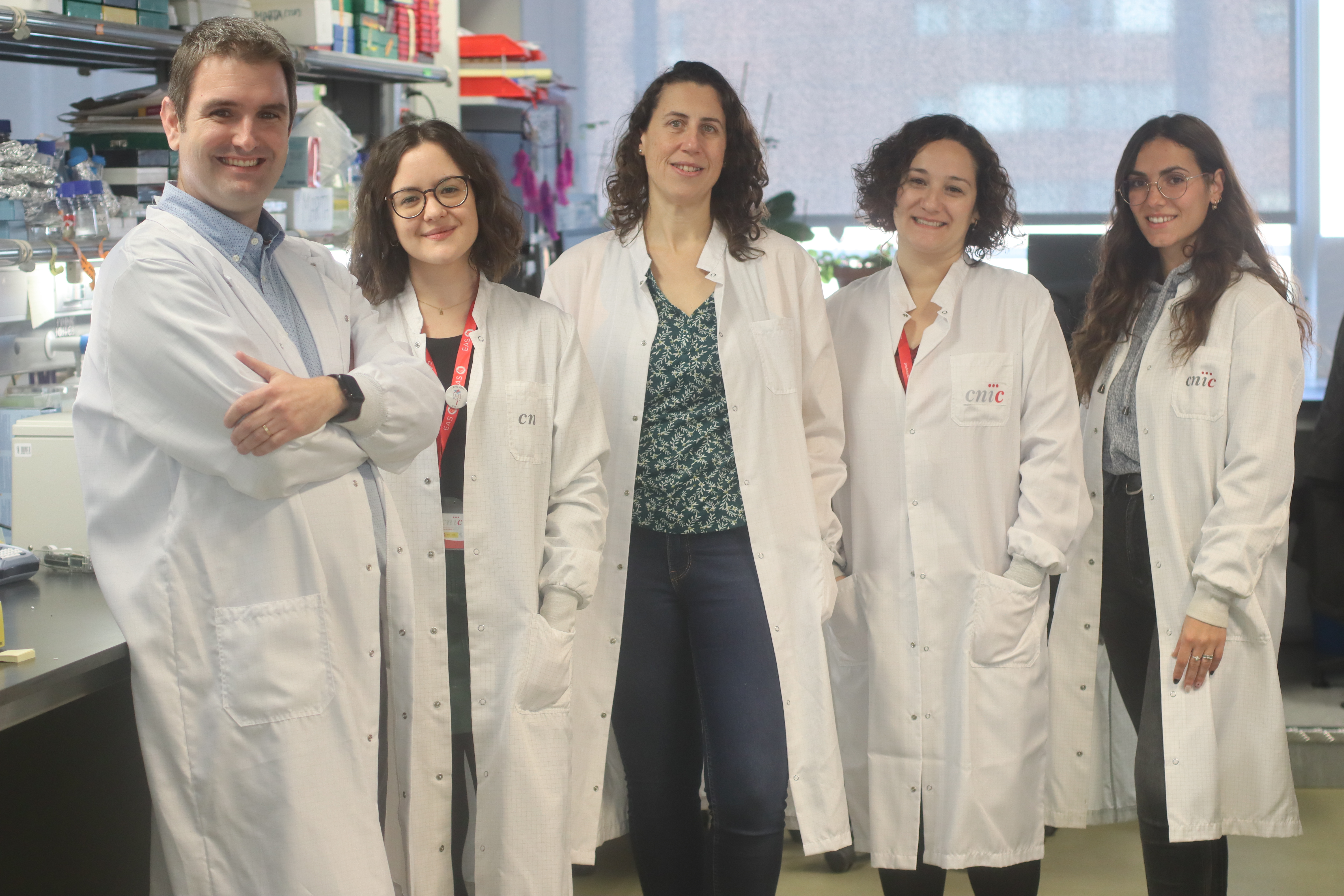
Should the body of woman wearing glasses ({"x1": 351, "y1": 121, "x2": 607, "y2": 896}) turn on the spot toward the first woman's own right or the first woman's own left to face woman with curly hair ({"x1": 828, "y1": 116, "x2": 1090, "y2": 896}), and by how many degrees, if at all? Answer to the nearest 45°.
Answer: approximately 90° to the first woman's own left

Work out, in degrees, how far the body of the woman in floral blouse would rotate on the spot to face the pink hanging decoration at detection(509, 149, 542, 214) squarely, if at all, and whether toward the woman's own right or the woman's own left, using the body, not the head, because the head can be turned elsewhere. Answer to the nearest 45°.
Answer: approximately 180°

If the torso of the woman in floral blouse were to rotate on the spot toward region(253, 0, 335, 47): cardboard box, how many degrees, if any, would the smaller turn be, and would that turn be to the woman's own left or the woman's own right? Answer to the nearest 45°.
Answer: approximately 135° to the woman's own right

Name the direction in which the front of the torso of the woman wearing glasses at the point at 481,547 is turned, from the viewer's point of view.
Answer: toward the camera

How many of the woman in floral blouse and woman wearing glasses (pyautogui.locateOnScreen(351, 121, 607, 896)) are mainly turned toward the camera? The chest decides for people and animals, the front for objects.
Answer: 2

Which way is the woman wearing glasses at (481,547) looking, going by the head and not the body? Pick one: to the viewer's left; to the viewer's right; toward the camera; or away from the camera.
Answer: toward the camera

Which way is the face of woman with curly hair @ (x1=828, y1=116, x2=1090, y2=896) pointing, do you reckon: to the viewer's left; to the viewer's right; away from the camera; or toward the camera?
toward the camera

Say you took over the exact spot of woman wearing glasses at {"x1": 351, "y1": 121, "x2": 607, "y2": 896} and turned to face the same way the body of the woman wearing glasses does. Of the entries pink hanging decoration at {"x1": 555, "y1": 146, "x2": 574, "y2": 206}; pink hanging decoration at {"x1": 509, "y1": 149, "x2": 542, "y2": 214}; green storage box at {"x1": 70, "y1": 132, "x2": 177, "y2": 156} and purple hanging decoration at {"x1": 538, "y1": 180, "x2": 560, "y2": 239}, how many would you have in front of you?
0

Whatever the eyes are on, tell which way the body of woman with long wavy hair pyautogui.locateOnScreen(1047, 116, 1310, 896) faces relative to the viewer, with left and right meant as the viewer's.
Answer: facing the viewer and to the left of the viewer

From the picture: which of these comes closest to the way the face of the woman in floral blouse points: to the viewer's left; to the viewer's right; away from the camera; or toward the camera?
toward the camera

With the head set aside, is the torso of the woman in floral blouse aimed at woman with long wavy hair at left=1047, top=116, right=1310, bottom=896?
no

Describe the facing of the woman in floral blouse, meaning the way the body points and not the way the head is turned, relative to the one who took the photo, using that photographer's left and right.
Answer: facing the viewer

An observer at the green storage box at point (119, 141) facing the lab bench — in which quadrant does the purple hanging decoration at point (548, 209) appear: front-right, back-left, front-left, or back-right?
back-left

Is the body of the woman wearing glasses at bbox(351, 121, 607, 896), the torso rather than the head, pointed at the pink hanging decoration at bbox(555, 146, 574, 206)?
no

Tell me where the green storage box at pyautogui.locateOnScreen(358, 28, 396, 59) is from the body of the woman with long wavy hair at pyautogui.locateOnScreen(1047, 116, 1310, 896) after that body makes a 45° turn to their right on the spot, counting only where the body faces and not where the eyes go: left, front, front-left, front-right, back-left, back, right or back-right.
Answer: front

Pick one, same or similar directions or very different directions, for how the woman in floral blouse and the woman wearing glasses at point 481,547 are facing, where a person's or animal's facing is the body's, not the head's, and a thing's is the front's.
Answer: same or similar directions
